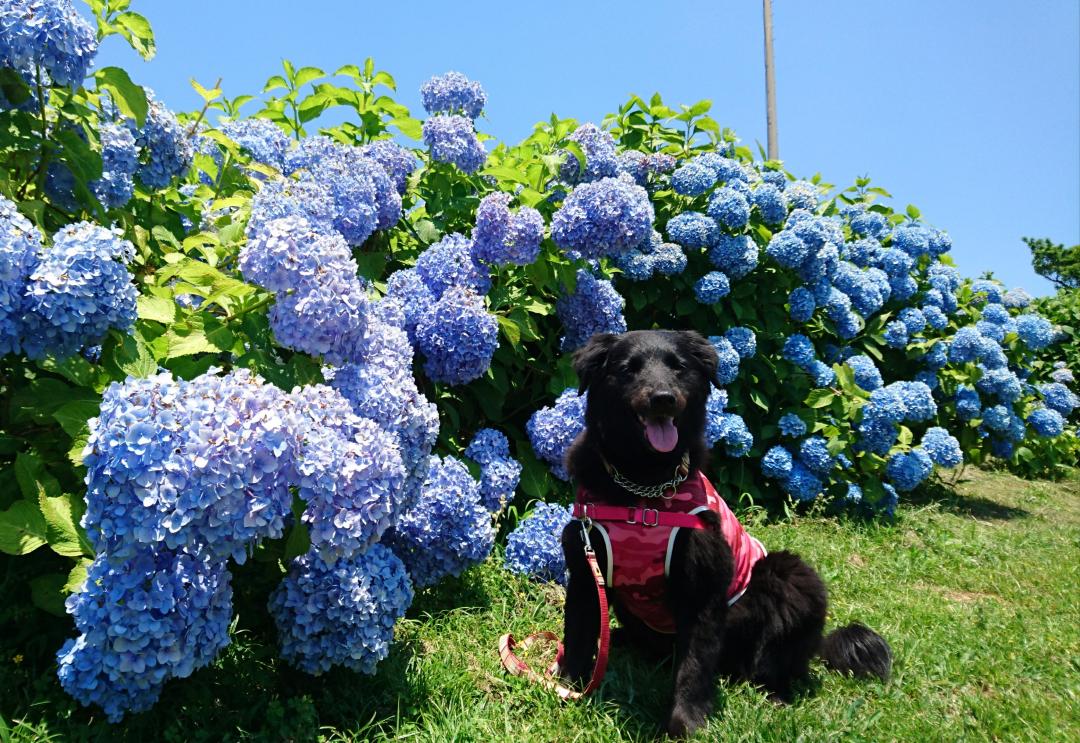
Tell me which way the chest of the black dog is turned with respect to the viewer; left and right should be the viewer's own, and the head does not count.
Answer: facing the viewer and to the left of the viewer

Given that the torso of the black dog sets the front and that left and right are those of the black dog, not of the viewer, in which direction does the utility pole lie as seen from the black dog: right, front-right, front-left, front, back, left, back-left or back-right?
back-right
